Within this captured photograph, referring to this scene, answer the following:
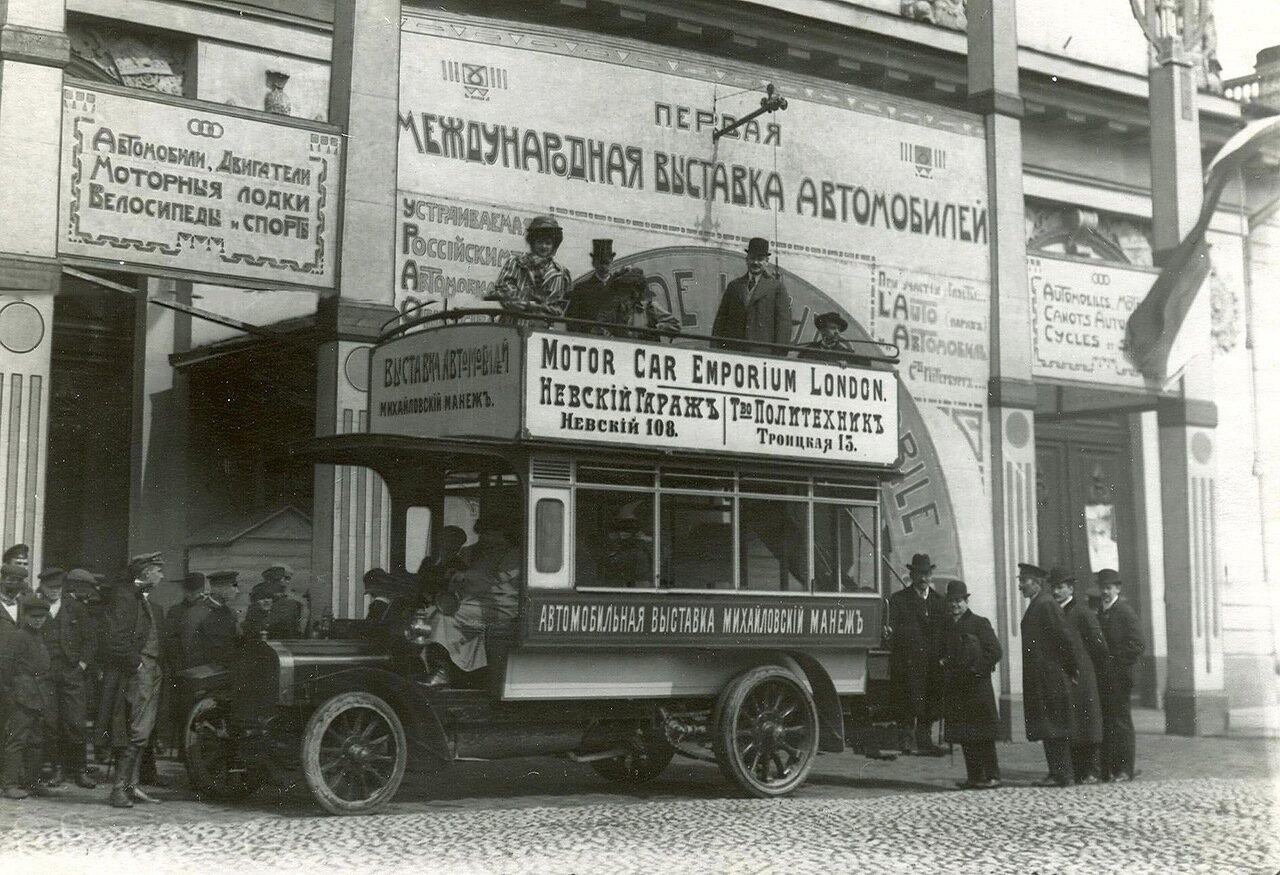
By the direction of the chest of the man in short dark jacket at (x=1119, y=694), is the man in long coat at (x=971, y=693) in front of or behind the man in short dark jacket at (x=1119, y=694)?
in front

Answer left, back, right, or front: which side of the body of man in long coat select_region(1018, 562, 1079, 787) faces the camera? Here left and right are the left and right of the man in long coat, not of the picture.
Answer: left

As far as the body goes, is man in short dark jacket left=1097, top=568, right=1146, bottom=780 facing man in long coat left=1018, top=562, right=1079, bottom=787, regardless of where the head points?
yes

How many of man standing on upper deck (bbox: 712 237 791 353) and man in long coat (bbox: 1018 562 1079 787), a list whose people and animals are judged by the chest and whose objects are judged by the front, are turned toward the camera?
1

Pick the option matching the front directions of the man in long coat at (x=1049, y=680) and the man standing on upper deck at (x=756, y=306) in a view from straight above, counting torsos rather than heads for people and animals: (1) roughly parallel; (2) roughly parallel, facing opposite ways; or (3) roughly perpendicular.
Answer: roughly perpendicular

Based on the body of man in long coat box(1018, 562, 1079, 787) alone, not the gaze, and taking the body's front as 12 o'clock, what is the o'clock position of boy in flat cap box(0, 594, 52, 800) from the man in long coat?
The boy in flat cap is roughly at 11 o'clock from the man in long coat.
